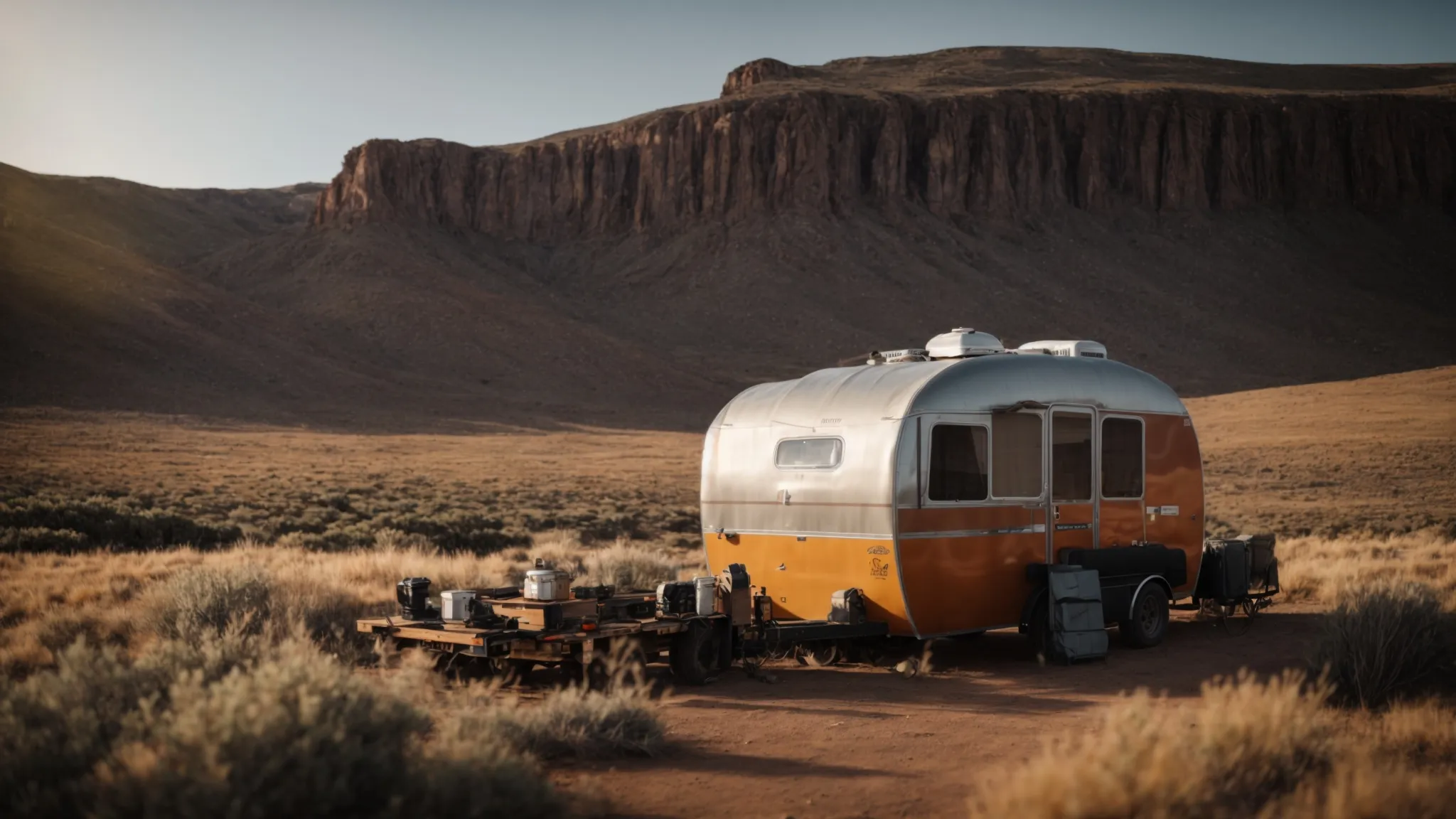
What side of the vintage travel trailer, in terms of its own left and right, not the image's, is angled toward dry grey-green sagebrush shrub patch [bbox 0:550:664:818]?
front

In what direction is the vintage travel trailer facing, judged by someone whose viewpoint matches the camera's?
facing the viewer and to the left of the viewer

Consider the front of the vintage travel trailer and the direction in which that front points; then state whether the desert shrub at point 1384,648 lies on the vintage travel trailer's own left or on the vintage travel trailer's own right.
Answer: on the vintage travel trailer's own left

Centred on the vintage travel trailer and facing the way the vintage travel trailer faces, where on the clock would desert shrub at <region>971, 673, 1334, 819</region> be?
The desert shrub is roughly at 10 o'clock from the vintage travel trailer.

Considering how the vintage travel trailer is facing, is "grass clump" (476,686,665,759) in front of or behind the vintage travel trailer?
in front

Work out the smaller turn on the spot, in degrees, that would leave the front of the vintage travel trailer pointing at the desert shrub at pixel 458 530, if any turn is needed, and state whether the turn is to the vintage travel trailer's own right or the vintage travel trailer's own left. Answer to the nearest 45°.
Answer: approximately 90° to the vintage travel trailer's own right

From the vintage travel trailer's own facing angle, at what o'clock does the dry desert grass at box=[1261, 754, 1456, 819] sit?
The dry desert grass is roughly at 10 o'clock from the vintage travel trailer.

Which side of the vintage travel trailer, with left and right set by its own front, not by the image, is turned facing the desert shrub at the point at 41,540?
right

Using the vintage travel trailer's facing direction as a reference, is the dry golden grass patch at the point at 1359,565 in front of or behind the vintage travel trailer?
behind

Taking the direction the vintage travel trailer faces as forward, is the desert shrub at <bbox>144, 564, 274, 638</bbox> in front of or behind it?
in front

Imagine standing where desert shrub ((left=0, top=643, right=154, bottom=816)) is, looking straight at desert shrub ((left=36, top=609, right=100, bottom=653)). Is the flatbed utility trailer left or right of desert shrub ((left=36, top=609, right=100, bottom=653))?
right
